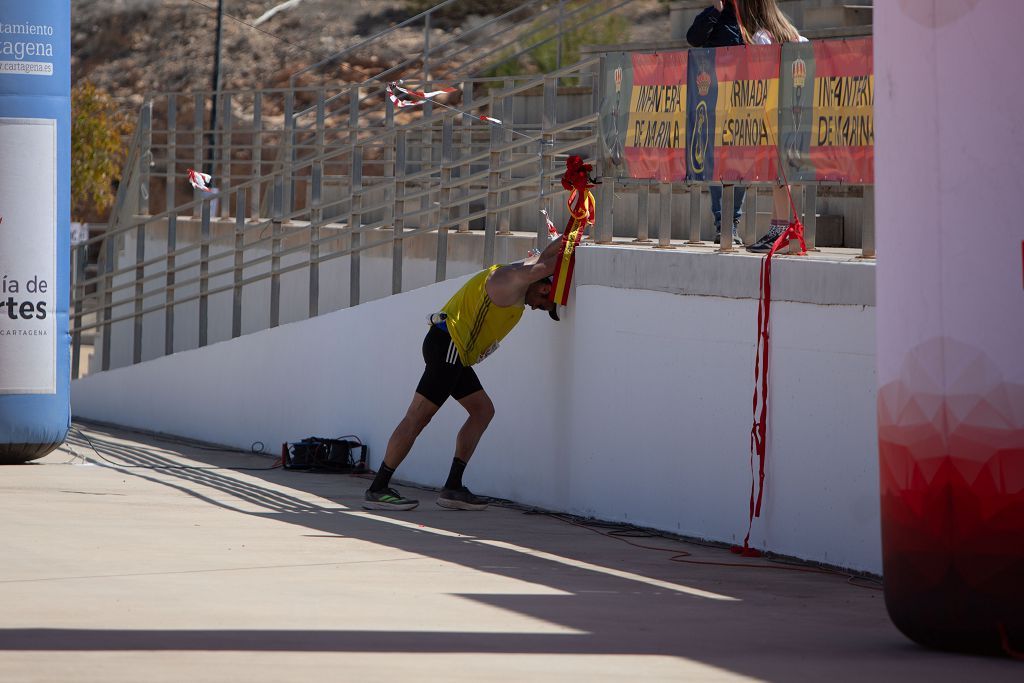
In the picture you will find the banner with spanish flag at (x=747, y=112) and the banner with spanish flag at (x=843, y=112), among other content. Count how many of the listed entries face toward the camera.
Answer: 2

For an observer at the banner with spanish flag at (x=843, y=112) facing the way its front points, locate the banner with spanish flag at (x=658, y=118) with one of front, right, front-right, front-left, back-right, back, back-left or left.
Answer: back-right

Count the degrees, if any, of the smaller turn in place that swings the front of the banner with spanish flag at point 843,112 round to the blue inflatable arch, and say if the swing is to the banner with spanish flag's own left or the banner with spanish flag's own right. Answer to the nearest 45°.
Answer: approximately 90° to the banner with spanish flag's own right

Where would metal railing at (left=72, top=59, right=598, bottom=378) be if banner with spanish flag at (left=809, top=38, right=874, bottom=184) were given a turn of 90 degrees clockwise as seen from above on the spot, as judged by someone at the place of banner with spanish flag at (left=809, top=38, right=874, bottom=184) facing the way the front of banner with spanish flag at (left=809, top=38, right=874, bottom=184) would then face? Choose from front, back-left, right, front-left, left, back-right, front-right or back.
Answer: front-right

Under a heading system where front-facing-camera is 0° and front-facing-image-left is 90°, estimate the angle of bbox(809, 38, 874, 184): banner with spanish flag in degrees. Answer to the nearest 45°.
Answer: approximately 0°
